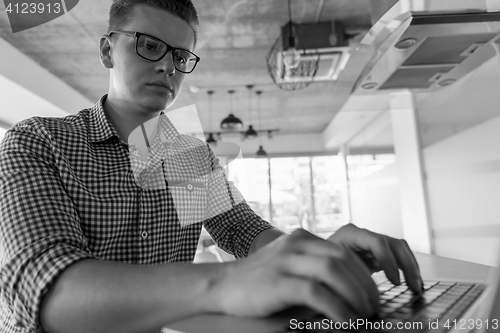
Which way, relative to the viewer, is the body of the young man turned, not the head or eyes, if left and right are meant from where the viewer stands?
facing the viewer and to the right of the viewer

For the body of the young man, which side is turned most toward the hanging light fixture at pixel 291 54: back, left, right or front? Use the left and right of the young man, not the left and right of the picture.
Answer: left

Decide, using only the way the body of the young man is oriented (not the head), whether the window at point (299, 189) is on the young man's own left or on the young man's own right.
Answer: on the young man's own left

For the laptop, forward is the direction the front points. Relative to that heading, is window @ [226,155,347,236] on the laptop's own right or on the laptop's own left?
on the laptop's own right

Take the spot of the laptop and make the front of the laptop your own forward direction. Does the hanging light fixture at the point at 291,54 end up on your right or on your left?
on your right

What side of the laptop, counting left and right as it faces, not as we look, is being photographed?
left

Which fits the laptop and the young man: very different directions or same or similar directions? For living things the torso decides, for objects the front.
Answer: very different directions

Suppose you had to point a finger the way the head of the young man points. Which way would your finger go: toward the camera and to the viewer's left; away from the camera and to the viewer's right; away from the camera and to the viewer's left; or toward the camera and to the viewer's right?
toward the camera and to the viewer's right
